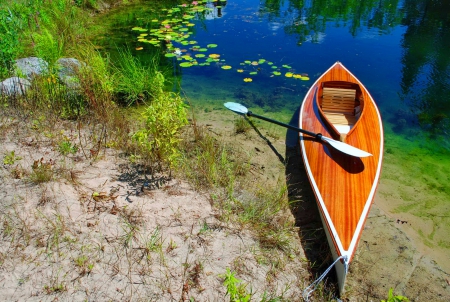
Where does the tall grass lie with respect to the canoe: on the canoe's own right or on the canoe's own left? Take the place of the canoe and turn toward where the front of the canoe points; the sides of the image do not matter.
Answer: on the canoe's own right

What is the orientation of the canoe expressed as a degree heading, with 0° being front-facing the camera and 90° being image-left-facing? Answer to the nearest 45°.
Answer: approximately 0°

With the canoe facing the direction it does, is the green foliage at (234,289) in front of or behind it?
in front

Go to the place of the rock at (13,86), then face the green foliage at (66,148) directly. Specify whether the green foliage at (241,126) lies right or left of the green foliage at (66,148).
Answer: left

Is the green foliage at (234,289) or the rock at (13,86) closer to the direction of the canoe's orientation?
the green foliage

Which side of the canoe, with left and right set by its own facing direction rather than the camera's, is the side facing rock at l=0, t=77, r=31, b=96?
right

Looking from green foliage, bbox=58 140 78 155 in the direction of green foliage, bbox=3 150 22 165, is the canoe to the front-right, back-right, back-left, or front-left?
back-left
